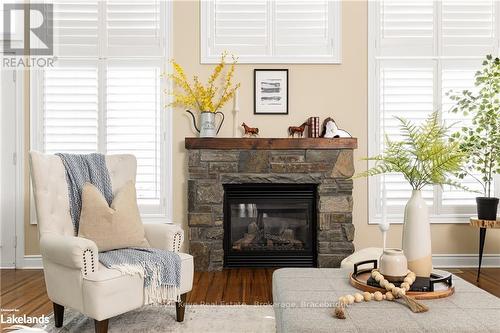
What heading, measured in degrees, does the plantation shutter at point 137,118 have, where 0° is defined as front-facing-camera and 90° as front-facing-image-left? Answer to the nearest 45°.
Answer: approximately 0°

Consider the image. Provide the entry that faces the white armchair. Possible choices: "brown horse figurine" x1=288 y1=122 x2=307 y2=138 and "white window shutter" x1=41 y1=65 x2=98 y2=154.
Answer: the white window shutter

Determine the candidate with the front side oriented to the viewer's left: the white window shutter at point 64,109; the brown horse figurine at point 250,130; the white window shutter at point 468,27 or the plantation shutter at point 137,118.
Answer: the brown horse figurine

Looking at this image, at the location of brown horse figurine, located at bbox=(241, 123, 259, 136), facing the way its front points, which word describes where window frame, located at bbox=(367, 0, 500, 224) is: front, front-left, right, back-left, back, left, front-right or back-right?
back

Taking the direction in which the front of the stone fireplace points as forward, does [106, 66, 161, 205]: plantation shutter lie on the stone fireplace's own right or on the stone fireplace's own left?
on the stone fireplace's own right

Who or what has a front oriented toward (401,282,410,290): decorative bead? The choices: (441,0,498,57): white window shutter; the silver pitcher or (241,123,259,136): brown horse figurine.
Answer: the white window shutter

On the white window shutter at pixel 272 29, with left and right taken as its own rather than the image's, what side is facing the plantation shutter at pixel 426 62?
left

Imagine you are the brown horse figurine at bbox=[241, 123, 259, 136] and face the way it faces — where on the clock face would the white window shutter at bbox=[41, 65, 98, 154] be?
The white window shutter is roughly at 12 o'clock from the brown horse figurine.

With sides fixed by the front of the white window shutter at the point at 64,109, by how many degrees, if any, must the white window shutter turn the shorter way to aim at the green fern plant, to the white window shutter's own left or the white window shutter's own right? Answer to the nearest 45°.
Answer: approximately 45° to the white window shutter's own left
